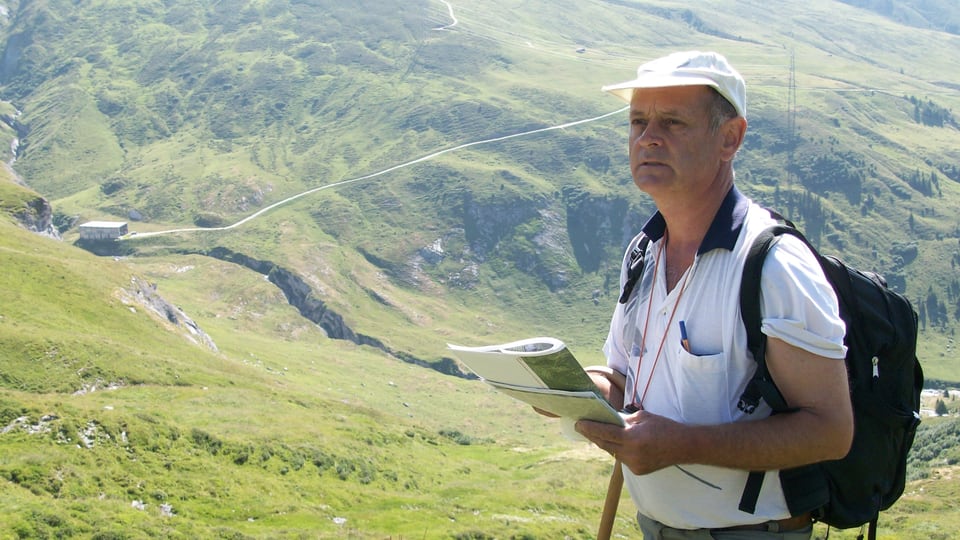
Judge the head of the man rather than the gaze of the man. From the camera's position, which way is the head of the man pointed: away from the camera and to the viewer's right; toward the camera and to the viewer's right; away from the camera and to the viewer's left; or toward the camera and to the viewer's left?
toward the camera and to the viewer's left

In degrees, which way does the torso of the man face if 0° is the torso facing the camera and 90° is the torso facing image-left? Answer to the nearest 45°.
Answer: approximately 45°
